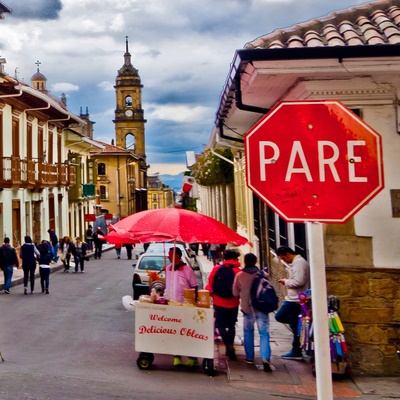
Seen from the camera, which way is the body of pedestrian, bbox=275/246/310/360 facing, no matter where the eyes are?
to the viewer's left

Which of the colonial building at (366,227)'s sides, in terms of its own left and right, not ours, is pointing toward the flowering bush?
right

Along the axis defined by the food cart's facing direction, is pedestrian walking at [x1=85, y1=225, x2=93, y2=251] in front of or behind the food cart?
behind

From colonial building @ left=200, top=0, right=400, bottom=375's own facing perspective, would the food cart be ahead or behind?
ahead

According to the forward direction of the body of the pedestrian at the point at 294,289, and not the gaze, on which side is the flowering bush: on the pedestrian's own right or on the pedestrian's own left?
on the pedestrian's own right

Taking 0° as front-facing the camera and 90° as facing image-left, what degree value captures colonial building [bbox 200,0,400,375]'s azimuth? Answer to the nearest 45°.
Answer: approximately 90°

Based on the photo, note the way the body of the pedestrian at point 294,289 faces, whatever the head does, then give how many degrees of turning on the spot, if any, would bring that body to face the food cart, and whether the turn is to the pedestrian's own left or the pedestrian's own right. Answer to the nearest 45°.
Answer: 0° — they already face it

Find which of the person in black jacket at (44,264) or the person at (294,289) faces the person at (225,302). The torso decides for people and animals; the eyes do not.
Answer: the person at (294,289)

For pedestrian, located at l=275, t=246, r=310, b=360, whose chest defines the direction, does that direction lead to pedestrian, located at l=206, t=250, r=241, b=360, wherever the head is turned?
yes

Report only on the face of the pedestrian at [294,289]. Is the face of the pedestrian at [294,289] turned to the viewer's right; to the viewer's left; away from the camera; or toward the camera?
to the viewer's left
